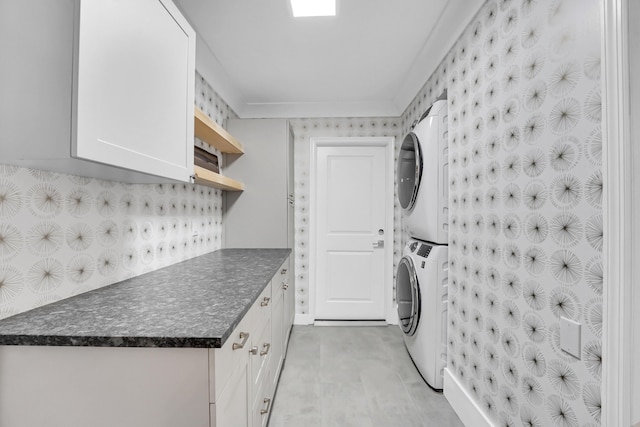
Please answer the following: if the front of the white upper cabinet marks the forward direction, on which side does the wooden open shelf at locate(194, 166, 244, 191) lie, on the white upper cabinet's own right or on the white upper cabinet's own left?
on the white upper cabinet's own left

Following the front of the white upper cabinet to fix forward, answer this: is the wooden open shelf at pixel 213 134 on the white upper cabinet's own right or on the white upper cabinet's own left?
on the white upper cabinet's own left

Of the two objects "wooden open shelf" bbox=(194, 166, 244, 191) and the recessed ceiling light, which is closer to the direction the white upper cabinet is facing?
the recessed ceiling light

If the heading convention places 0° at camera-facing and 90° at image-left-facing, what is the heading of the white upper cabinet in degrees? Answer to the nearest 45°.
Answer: approximately 315°

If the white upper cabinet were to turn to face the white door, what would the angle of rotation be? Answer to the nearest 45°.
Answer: approximately 90° to its left

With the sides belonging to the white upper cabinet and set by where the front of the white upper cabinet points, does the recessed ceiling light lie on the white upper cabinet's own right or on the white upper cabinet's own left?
on the white upper cabinet's own left
